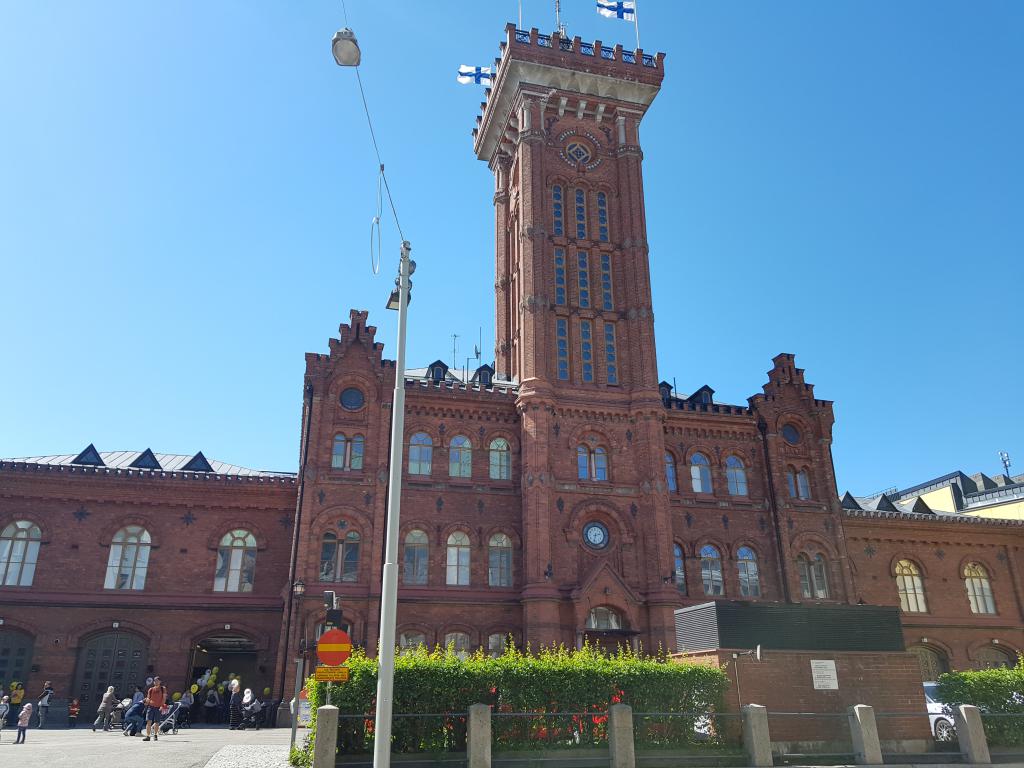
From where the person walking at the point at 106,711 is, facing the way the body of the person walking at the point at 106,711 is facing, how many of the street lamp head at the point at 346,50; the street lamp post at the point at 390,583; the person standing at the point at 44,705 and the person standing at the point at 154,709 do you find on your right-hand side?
3

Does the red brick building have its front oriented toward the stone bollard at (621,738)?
yes

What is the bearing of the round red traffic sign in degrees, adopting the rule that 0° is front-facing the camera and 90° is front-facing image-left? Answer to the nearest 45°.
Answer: approximately 0°

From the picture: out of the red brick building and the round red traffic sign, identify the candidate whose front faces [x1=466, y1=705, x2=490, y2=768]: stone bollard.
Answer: the red brick building

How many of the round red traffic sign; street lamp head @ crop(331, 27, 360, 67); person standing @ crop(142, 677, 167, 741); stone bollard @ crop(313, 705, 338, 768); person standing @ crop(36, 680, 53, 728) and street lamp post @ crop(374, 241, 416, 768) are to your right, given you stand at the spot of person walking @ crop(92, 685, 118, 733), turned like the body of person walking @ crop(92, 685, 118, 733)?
5

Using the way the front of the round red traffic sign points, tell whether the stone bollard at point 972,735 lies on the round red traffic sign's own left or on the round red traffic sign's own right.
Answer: on the round red traffic sign's own left

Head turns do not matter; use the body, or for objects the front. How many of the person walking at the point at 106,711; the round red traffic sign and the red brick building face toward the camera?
2

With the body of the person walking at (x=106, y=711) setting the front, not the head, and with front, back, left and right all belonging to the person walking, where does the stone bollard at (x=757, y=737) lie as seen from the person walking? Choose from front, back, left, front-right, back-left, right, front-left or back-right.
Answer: front-right

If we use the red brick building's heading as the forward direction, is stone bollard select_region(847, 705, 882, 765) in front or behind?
in front

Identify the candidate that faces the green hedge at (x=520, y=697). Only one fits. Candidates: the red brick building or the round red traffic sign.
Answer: the red brick building

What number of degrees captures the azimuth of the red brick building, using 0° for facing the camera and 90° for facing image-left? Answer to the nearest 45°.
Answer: approximately 0°
